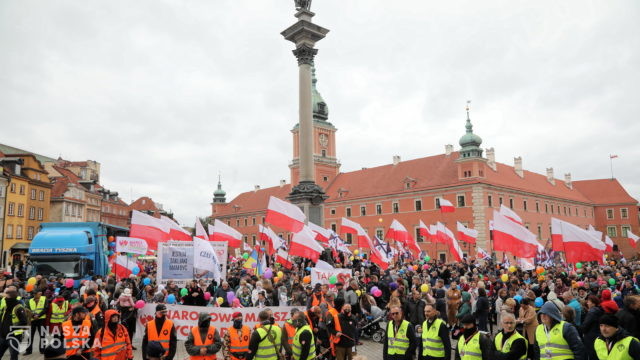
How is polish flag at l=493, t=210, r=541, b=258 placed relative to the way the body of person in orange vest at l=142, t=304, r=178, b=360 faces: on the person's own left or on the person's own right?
on the person's own left

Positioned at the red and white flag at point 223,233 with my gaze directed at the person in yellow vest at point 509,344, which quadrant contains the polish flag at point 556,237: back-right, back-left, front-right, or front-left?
front-left

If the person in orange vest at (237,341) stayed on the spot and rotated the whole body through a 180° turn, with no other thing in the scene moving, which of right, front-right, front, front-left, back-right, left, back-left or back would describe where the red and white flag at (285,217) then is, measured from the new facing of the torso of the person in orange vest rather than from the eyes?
front

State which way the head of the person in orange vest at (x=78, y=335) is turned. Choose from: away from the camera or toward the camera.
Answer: toward the camera

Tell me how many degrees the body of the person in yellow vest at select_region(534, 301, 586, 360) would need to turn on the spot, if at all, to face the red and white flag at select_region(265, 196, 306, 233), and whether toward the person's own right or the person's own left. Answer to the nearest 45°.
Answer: approximately 90° to the person's own right

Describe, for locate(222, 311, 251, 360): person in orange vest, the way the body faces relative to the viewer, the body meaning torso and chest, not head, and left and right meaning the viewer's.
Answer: facing the viewer

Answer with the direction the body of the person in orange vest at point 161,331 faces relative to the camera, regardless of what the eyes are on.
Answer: toward the camera

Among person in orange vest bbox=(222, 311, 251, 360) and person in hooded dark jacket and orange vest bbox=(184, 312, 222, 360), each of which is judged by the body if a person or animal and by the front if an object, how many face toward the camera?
2

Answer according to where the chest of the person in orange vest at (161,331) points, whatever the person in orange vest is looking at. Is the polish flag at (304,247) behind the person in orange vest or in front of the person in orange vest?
behind

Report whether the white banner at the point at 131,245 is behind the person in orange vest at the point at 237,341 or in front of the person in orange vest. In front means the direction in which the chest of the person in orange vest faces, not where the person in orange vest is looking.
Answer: behind

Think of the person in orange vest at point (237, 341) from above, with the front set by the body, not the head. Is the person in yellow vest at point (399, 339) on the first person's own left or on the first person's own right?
on the first person's own left

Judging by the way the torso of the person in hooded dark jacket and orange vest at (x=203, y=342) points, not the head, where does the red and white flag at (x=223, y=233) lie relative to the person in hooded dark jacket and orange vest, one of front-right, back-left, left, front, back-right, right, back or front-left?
back

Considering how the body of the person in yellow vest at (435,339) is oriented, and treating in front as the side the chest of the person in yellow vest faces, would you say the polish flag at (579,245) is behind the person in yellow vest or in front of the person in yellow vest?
behind

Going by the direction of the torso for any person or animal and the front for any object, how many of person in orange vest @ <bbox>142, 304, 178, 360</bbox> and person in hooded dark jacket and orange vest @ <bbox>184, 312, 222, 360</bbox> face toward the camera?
2
